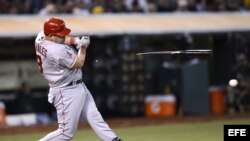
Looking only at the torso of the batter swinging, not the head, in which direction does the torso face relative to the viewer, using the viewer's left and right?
facing to the right of the viewer
